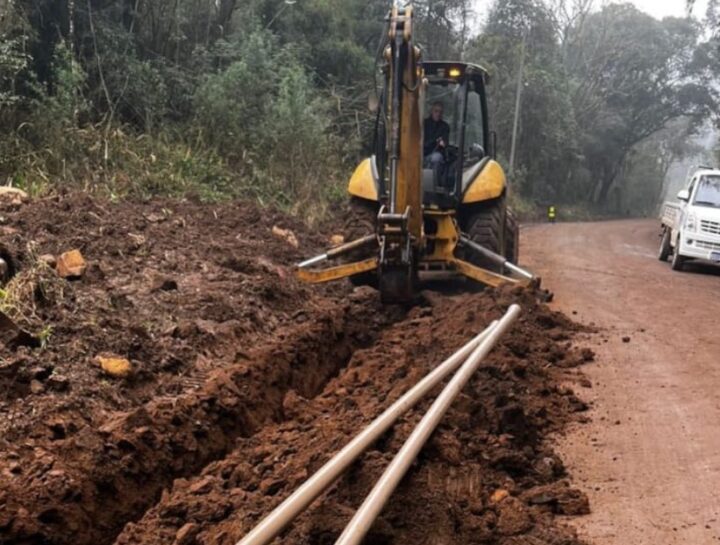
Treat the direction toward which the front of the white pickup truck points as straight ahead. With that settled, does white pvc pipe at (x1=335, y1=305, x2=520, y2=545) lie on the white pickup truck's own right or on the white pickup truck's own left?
on the white pickup truck's own right

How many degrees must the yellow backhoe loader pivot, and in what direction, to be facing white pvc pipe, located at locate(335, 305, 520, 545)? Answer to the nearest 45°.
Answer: approximately 180°

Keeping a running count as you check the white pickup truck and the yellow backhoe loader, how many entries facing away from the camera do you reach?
1

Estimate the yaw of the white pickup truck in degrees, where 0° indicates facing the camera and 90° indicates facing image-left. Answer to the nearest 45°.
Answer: approximately 315°

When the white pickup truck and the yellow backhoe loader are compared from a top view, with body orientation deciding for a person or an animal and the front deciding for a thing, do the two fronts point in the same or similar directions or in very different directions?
very different directions

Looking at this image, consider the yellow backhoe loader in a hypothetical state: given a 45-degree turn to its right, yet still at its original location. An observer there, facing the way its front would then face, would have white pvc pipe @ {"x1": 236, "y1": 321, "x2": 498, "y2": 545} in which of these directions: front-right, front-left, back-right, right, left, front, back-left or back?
back-right

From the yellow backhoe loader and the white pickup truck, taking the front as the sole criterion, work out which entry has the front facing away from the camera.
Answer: the yellow backhoe loader

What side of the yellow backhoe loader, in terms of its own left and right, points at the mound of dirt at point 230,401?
back

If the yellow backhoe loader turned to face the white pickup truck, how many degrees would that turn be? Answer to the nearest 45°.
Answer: approximately 45° to its right

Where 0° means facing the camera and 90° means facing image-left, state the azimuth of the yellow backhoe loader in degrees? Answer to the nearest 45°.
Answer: approximately 180°

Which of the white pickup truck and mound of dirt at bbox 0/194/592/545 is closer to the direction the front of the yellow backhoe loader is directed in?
the white pickup truck
